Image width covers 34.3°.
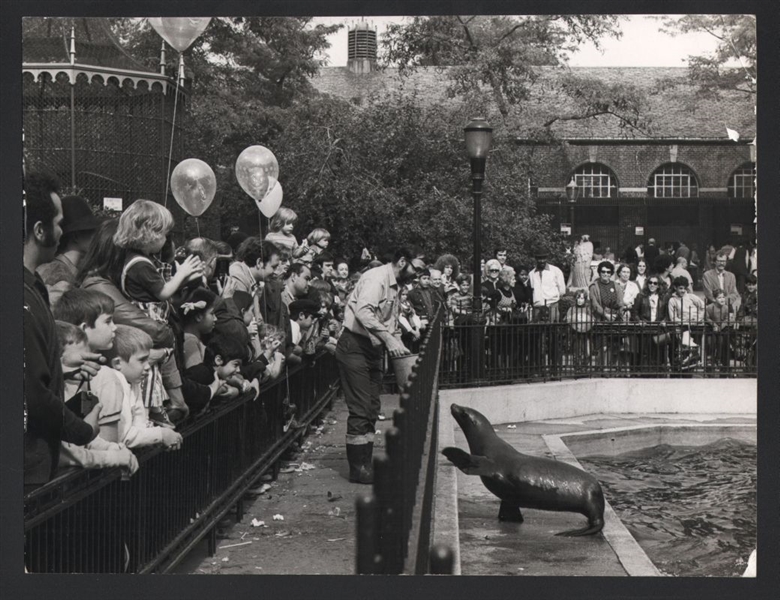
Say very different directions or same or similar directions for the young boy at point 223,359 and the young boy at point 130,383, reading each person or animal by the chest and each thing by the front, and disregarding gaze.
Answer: same or similar directions

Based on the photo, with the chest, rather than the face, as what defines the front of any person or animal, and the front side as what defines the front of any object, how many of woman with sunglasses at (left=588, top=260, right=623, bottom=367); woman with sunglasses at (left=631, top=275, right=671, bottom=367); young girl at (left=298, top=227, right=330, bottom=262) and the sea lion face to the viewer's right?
1

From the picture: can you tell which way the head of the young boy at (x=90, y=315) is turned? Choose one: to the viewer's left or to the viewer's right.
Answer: to the viewer's right

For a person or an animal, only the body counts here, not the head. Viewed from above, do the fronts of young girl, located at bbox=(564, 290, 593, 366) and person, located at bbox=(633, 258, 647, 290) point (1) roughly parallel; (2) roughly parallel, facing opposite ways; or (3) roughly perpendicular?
roughly parallel

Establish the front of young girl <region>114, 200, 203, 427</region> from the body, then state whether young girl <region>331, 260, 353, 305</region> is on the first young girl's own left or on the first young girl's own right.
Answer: on the first young girl's own left

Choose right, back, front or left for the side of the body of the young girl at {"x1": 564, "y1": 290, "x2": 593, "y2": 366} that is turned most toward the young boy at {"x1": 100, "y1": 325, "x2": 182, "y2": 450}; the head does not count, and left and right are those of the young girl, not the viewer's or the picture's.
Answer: front

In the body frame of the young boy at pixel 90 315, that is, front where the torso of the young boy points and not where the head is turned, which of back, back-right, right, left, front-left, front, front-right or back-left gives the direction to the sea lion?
front-left

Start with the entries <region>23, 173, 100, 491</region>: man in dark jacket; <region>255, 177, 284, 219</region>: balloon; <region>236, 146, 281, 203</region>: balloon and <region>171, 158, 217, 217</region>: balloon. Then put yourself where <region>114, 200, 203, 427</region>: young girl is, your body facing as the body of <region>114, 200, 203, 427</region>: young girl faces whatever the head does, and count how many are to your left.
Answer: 3

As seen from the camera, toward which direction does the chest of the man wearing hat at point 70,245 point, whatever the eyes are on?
to the viewer's right

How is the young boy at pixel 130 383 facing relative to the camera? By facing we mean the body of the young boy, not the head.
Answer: to the viewer's right

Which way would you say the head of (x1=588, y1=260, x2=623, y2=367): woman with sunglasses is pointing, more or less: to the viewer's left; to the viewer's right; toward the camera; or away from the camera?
toward the camera

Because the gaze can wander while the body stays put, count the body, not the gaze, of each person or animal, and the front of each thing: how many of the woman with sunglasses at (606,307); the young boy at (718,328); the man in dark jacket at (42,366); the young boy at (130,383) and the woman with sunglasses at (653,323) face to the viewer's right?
2

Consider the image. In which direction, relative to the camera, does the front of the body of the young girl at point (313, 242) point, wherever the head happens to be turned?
to the viewer's right

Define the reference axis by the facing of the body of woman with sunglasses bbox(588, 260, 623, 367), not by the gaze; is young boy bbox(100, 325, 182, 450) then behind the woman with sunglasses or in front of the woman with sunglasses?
in front

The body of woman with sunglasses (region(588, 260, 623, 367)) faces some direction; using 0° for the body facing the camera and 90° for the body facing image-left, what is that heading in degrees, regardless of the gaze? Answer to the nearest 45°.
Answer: approximately 0°

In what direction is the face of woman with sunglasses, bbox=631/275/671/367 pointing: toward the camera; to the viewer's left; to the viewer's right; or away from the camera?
toward the camera

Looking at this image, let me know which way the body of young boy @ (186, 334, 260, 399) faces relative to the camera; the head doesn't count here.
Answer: to the viewer's right
